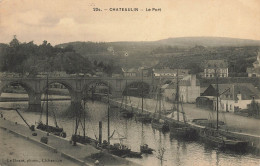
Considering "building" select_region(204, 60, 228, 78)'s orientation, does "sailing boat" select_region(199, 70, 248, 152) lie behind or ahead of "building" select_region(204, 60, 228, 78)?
ahead

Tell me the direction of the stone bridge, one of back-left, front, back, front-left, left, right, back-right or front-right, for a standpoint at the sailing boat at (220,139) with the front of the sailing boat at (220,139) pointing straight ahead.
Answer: front

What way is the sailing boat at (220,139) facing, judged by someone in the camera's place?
facing away from the viewer and to the left of the viewer

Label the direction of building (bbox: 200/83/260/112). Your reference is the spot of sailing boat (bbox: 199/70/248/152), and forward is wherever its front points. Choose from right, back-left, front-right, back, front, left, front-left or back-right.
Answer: front-right

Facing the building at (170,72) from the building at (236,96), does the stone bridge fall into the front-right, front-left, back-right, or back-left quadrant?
front-left

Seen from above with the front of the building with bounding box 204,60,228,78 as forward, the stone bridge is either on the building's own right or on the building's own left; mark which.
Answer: on the building's own right

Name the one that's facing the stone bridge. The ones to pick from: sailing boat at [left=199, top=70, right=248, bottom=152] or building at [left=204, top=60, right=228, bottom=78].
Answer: the sailing boat

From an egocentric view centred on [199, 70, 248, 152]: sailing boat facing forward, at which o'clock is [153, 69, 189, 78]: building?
The building is roughly at 1 o'clock from the sailing boat.

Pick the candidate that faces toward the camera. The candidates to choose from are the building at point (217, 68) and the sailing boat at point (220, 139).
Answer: the building

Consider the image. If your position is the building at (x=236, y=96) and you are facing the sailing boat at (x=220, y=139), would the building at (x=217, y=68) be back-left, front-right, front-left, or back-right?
back-right

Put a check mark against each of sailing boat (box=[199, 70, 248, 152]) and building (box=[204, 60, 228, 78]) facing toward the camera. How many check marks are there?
1

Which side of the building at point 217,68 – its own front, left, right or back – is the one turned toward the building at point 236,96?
front

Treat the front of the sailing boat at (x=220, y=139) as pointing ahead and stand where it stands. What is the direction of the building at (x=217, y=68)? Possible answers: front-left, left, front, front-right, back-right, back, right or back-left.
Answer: front-right

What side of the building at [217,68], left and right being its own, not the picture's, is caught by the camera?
front
